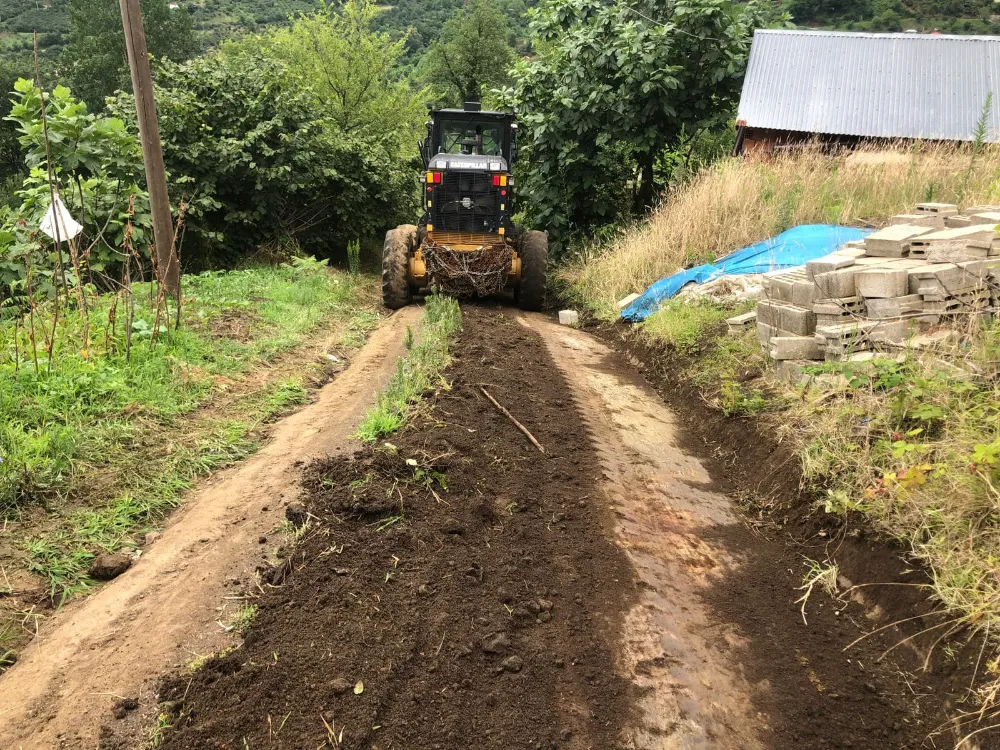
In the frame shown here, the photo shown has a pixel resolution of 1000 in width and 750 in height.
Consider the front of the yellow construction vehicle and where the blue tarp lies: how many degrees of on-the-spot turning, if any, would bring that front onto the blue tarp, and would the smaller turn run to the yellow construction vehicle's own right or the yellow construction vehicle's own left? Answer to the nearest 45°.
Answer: approximately 135° to the yellow construction vehicle's own right

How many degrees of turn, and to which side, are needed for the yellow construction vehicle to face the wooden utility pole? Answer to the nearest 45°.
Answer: approximately 135° to its left

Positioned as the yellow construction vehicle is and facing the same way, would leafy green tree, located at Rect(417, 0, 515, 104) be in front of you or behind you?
in front

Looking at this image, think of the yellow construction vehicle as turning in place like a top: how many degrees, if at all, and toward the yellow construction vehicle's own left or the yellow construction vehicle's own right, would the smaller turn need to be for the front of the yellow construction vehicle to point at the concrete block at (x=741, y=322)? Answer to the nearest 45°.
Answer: approximately 135° to the yellow construction vehicle's own right

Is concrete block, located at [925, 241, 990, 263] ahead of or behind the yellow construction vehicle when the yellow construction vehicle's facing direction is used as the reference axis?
behind

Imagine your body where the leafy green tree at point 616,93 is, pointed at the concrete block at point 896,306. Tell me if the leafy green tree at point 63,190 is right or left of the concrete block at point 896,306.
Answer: right

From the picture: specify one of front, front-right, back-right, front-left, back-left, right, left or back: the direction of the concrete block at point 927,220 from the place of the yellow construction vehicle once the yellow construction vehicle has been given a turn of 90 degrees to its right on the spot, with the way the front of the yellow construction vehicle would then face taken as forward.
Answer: front-right

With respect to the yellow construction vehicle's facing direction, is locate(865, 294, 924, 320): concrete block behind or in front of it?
behind

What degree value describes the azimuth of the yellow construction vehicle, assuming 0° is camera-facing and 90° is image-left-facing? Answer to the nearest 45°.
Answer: approximately 180°

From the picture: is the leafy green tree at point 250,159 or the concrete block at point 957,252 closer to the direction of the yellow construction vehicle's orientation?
the leafy green tree

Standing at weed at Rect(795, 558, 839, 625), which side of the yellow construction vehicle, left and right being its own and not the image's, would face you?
back

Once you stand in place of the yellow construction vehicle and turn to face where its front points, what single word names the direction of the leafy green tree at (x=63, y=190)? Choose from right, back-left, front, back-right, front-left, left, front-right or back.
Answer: back-left

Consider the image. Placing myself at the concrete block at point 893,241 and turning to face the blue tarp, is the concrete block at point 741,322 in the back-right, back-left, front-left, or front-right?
front-left

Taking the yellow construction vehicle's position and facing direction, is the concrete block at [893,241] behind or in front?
behind

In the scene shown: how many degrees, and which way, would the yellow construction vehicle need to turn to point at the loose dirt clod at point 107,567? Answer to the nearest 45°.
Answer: approximately 180°
